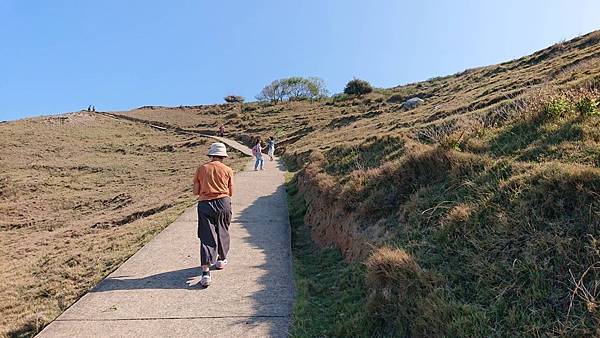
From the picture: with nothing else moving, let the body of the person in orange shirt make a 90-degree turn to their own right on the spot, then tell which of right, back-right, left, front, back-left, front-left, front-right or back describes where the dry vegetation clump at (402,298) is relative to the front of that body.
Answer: front-right

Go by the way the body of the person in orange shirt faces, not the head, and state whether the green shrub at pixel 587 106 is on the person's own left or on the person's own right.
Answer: on the person's own right

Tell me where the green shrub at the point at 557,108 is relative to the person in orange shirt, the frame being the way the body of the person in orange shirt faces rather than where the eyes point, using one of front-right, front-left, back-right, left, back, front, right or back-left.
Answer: right

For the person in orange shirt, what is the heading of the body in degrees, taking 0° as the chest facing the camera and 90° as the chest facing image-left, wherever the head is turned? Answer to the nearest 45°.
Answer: approximately 180°

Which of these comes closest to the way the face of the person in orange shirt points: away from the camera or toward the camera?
away from the camera
